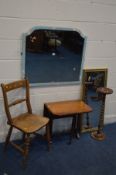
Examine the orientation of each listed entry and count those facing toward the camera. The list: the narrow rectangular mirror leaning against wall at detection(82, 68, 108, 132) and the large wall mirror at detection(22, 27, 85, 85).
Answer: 2

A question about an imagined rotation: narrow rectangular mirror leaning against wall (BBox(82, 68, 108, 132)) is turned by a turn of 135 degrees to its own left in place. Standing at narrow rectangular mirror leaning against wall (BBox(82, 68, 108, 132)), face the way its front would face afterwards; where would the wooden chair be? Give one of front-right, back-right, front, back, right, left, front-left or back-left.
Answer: back

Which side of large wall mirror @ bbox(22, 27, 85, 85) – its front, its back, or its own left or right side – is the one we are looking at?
front

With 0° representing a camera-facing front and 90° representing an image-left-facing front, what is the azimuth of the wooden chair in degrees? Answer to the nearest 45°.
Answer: approximately 315°
